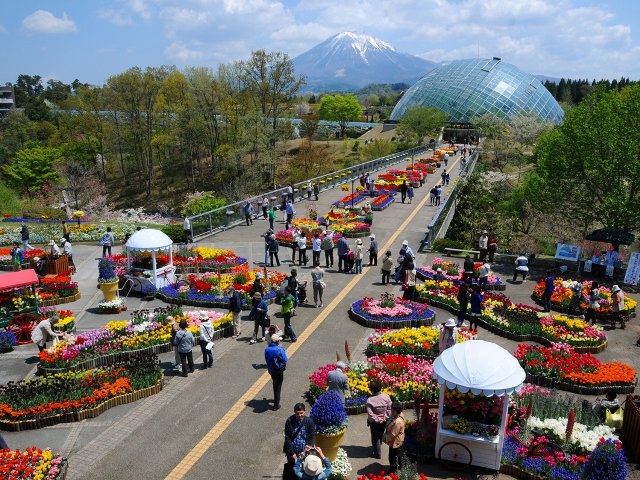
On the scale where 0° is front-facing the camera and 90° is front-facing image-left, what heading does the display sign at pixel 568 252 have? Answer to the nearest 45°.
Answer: approximately 0°

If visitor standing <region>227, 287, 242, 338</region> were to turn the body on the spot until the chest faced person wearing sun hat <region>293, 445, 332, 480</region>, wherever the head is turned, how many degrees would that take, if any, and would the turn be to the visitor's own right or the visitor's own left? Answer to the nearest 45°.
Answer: approximately 90° to the visitor's own left

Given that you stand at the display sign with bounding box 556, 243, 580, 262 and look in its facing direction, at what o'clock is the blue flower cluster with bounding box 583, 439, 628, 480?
The blue flower cluster is roughly at 12 o'clock from the display sign.

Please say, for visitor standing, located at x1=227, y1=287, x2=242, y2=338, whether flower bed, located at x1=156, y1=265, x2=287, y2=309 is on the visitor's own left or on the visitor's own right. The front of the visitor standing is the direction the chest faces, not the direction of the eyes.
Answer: on the visitor's own right
